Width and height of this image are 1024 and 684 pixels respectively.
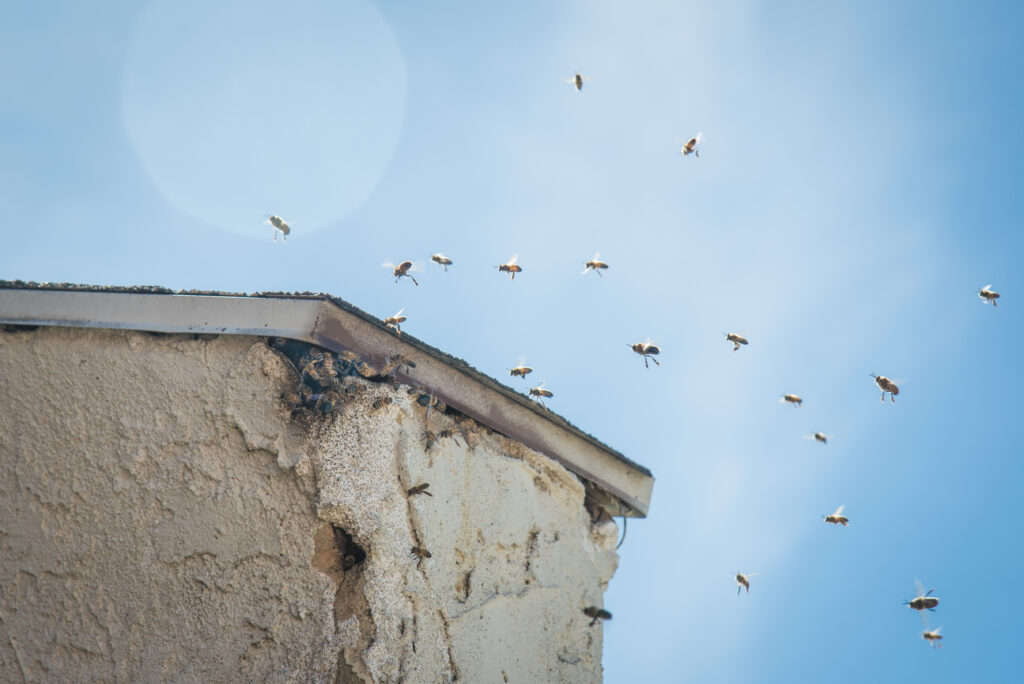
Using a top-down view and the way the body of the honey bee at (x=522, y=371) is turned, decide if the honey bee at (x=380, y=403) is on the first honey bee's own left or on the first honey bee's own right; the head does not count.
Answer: on the first honey bee's own left

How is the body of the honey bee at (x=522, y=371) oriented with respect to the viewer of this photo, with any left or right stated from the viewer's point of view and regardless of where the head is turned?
facing to the left of the viewer

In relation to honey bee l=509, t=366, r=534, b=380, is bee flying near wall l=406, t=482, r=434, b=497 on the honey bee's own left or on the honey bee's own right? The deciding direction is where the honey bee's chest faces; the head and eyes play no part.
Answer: on the honey bee's own left
